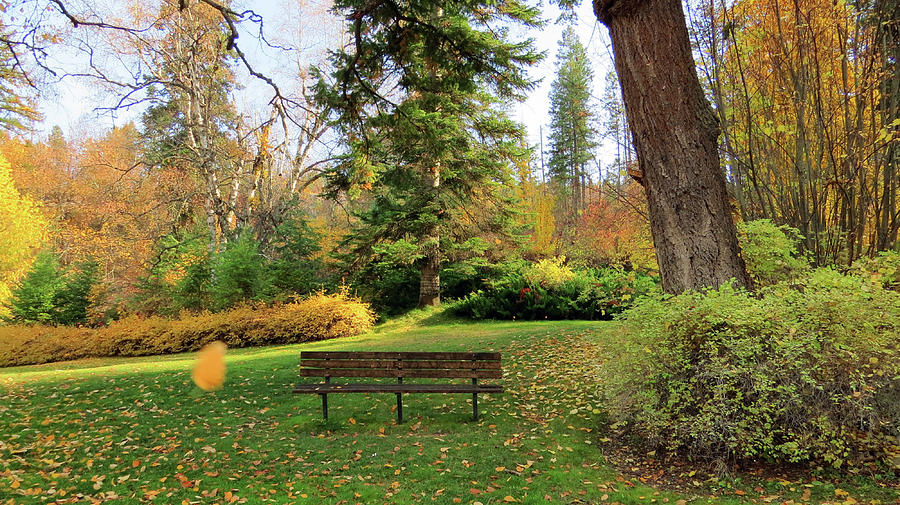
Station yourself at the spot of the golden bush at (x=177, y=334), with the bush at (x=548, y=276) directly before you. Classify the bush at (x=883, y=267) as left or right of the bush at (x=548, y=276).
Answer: right

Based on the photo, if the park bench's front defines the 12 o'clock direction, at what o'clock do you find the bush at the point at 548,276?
The bush is roughly at 7 o'clock from the park bench.

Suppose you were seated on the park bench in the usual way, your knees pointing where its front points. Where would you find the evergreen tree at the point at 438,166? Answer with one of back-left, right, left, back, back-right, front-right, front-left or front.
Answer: back

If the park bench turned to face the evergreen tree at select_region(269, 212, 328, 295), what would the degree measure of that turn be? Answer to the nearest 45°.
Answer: approximately 180°

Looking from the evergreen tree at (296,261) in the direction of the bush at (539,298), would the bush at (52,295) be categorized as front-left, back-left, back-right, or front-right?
back-right

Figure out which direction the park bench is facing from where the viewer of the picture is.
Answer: facing the viewer

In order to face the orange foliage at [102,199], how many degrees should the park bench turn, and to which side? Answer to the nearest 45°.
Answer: approximately 135° to its right

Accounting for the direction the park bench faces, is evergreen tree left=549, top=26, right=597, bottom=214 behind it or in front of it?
behind

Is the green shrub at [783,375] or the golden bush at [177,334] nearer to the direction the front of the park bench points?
the green shrub

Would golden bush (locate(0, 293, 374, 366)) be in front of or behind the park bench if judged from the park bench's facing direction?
behind

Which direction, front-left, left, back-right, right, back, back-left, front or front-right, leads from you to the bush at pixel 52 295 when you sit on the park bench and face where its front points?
back-right

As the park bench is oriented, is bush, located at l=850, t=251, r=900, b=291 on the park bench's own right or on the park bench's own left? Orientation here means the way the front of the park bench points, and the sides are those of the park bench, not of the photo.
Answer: on the park bench's own left

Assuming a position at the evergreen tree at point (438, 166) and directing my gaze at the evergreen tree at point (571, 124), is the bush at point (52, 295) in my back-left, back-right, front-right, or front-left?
back-left
